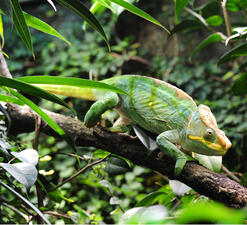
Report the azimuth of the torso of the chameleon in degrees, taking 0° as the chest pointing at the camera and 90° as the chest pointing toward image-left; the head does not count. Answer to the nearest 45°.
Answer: approximately 270°

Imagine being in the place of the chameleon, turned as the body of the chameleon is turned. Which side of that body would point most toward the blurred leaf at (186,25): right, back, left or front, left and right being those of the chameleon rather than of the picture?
left

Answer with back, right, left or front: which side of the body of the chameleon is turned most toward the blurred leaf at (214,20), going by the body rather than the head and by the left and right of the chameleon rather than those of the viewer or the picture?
left
